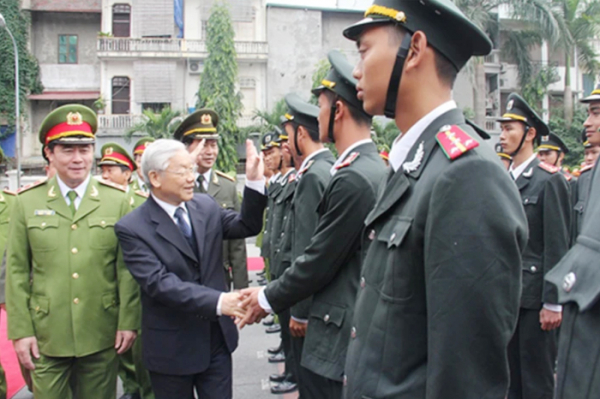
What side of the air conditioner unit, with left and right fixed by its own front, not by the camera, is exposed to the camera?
front

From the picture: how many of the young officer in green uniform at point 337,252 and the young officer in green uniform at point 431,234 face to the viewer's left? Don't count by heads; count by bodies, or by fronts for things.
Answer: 2

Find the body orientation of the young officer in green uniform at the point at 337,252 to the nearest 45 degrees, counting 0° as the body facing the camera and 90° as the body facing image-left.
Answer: approximately 90°

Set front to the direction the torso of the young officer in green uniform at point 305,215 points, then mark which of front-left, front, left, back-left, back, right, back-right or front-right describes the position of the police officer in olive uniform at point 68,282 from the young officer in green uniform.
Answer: front

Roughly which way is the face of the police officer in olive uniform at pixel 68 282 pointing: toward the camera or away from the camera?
toward the camera

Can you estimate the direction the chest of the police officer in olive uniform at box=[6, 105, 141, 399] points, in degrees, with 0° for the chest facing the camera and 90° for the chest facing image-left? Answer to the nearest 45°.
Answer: approximately 0°

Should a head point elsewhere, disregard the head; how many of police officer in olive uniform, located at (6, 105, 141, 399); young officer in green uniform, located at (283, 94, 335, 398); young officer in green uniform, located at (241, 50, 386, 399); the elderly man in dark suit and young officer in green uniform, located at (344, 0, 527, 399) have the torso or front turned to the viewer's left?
3

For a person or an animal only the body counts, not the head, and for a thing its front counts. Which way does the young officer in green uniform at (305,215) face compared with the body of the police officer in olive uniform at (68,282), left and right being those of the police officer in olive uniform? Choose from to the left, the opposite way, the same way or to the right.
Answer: to the right

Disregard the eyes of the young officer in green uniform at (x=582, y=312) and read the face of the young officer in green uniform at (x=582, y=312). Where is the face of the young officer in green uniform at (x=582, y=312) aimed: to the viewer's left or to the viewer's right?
to the viewer's left

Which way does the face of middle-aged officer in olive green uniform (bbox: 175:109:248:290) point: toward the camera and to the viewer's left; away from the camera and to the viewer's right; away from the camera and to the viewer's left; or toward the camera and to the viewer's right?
toward the camera and to the viewer's right

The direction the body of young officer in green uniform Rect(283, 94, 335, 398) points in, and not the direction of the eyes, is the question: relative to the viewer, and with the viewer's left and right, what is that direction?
facing to the left of the viewer

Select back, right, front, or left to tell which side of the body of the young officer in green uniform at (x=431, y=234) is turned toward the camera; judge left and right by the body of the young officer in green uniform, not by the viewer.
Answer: left

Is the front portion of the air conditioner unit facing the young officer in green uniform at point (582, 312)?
yes
